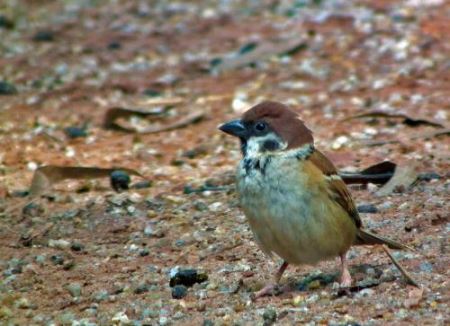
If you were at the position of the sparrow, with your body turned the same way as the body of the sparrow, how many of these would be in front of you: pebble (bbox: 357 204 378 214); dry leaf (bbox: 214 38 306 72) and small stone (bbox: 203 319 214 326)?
1

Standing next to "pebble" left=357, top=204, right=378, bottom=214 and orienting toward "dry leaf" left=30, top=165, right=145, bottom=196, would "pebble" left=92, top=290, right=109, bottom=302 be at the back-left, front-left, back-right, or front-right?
front-left

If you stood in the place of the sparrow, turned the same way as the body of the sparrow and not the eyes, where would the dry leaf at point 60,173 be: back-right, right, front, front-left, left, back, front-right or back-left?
right

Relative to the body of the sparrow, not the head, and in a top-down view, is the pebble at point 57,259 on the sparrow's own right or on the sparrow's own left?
on the sparrow's own right

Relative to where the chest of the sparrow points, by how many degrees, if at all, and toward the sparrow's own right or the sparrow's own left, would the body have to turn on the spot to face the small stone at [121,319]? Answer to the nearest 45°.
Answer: approximately 45° to the sparrow's own right

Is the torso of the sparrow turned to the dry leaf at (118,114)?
no

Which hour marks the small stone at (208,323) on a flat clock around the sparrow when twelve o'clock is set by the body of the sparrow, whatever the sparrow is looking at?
The small stone is roughly at 12 o'clock from the sparrow.

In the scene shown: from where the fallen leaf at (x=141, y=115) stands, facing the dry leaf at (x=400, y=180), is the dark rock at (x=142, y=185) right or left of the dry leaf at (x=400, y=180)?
right

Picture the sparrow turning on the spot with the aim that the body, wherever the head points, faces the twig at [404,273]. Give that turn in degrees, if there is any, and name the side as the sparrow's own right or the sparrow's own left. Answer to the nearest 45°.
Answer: approximately 135° to the sparrow's own left

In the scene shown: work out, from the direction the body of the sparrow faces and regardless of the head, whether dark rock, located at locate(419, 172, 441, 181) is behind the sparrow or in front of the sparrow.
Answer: behind

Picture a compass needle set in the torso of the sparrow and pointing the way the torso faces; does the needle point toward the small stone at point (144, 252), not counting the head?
no

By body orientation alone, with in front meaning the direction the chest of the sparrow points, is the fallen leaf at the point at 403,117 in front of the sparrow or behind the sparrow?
behind

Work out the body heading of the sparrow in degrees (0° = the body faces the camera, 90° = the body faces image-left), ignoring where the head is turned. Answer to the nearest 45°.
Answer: approximately 45°

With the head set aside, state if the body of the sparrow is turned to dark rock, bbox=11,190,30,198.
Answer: no

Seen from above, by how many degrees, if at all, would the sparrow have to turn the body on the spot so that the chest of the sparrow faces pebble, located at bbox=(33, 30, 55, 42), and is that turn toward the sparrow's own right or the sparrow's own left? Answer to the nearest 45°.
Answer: approximately 90° to the sparrow's own right

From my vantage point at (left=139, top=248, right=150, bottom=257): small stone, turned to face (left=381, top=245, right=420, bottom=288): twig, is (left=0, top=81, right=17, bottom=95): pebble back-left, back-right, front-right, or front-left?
back-left
